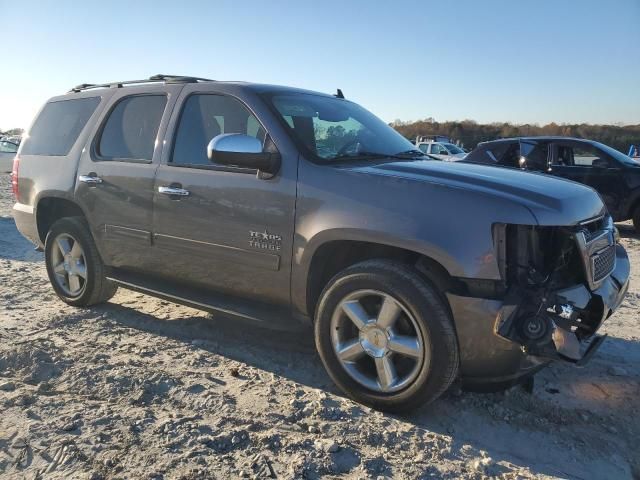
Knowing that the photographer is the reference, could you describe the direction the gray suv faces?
facing the viewer and to the right of the viewer

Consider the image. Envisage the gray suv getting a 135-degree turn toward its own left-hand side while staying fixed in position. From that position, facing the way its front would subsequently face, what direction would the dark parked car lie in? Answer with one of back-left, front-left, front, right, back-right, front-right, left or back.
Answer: front-right
